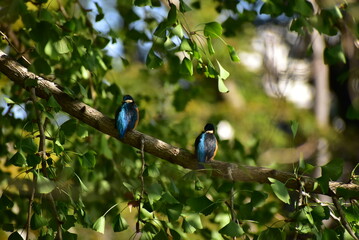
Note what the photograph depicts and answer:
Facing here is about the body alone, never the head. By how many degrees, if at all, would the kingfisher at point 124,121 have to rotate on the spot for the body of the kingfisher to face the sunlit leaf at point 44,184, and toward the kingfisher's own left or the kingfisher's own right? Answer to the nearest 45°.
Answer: approximately 180°

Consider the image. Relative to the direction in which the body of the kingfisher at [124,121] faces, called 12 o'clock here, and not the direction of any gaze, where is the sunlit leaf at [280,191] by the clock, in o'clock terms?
The sunlit leaf is roughly at 3 o'clock from the kingfisher.

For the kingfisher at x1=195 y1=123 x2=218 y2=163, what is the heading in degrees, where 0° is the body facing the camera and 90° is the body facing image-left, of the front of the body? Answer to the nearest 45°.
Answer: approximately 225°

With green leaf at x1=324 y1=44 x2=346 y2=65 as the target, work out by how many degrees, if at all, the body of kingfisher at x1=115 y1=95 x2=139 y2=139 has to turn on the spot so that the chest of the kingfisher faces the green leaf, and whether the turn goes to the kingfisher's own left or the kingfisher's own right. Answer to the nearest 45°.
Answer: approximately 45° to the kingfisher's own right

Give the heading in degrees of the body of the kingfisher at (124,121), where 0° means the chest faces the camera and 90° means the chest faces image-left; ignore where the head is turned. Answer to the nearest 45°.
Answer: approximately 225°

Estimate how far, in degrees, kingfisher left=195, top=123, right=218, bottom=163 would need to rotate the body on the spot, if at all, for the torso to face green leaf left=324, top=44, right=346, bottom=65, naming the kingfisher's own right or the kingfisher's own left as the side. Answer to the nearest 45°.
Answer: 0° — it already faces it

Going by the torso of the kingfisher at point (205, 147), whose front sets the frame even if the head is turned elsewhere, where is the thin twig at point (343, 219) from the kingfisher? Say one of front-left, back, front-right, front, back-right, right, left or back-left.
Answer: right

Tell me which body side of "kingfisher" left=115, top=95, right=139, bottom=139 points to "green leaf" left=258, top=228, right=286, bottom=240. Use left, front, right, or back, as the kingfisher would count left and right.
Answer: right
